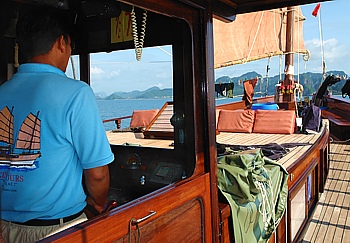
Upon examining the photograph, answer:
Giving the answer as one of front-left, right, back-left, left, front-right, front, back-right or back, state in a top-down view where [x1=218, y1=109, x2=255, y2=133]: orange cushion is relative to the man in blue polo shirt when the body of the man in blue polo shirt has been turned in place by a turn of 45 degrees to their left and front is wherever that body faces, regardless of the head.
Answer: front-right

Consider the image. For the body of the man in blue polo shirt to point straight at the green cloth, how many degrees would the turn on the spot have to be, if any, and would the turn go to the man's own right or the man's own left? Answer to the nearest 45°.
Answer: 0° — they already face it

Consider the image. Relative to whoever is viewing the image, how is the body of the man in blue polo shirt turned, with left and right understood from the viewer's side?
facing away from the viewer and to the right of the viewer

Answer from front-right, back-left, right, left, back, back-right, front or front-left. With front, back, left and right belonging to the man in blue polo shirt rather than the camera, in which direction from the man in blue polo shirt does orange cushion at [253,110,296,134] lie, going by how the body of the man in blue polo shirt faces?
front

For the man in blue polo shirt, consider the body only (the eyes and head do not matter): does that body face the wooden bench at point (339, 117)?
yes

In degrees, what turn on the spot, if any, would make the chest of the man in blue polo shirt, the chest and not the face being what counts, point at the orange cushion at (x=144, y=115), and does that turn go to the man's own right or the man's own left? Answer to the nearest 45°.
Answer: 0° — they already face it

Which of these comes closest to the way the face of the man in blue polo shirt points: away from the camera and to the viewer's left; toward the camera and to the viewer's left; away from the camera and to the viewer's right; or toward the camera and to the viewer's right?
away from the camera and to the viewer's right
